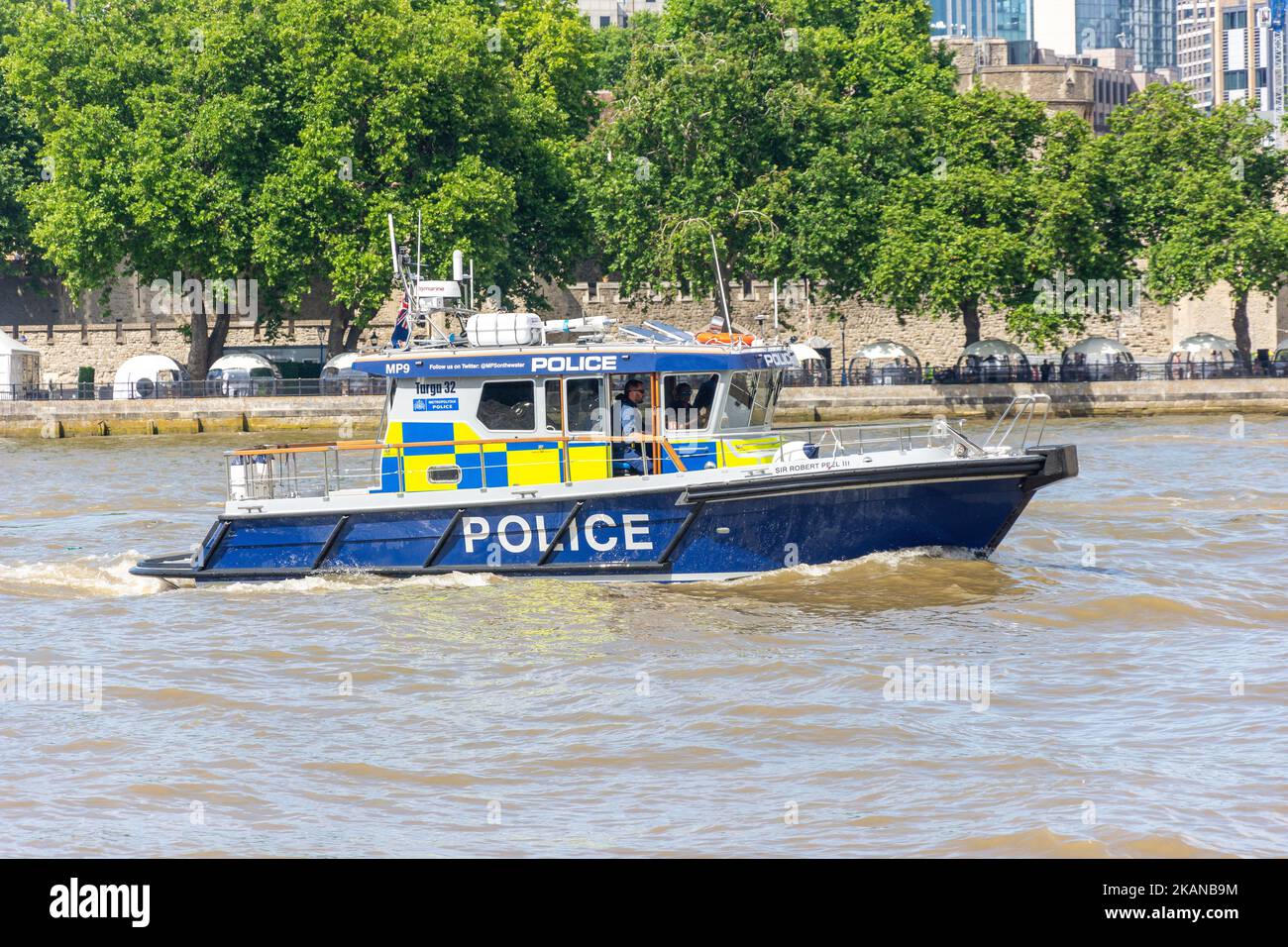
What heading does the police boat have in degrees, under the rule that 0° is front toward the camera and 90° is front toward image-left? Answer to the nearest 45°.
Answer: approximately 270°
